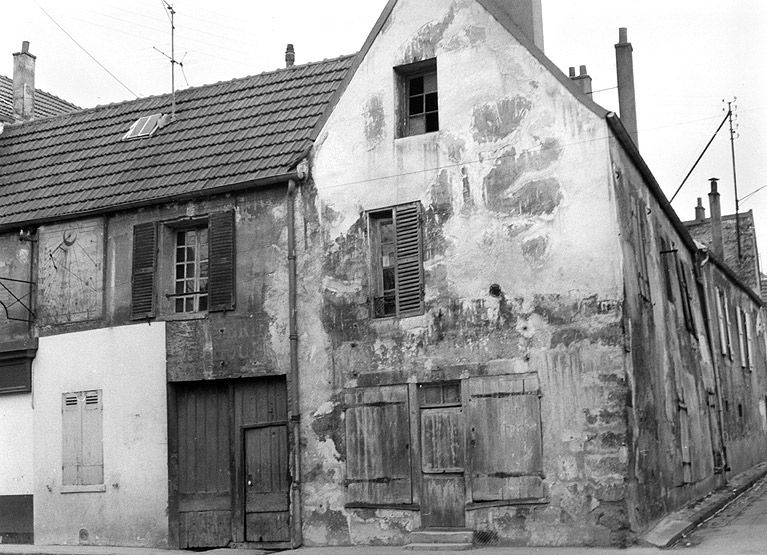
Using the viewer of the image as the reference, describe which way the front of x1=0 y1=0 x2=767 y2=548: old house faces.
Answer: facing the viewer
